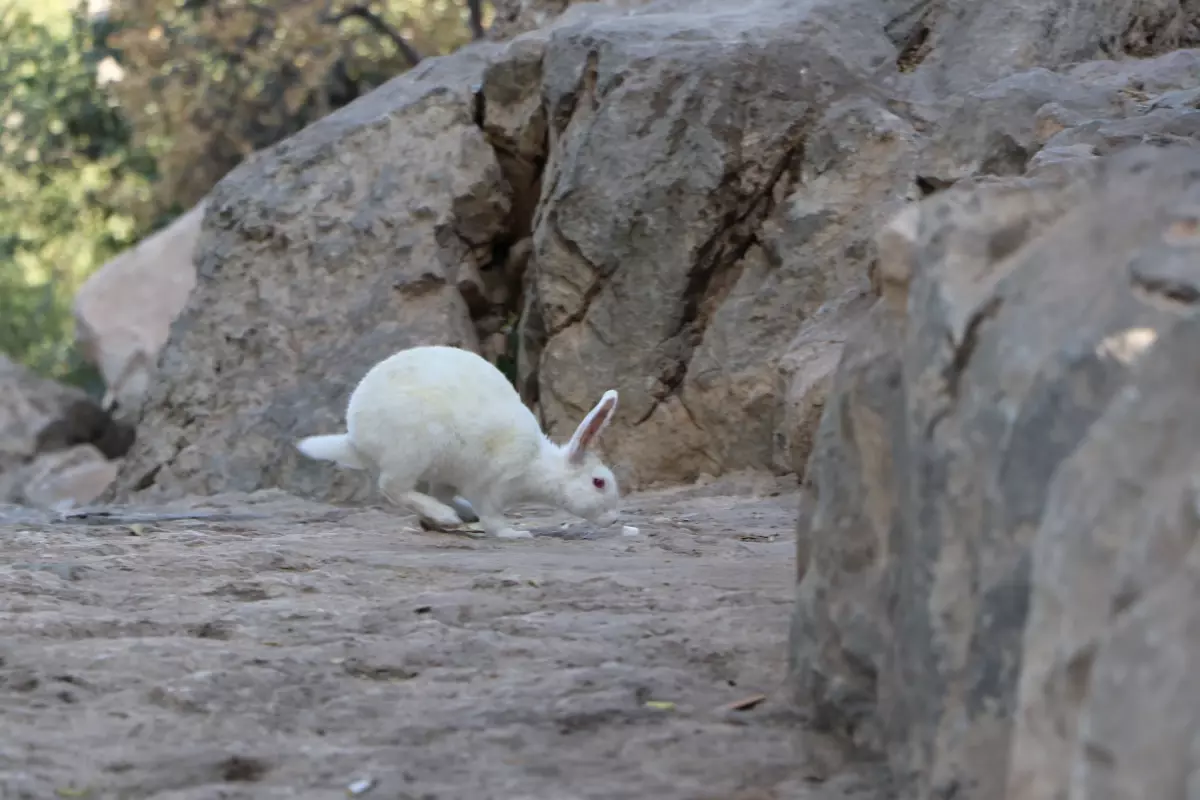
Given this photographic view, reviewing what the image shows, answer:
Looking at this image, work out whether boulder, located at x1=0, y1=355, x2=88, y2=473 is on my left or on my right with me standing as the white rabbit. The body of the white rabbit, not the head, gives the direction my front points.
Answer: on my left

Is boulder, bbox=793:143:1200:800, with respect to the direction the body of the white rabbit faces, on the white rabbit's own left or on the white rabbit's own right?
on the white rabbit's own right

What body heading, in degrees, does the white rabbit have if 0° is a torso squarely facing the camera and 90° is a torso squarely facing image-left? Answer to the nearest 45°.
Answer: approximately 270°

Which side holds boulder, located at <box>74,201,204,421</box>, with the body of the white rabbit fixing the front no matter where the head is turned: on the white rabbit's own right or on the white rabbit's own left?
on the white rabbit's own left

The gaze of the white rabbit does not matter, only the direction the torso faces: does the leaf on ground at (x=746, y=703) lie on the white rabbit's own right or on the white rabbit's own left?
on the white rabbit's own right

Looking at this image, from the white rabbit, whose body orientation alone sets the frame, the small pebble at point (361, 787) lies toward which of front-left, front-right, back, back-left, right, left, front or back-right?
right

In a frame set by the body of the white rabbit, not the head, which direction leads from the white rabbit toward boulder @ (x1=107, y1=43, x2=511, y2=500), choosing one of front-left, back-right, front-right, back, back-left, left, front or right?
left
